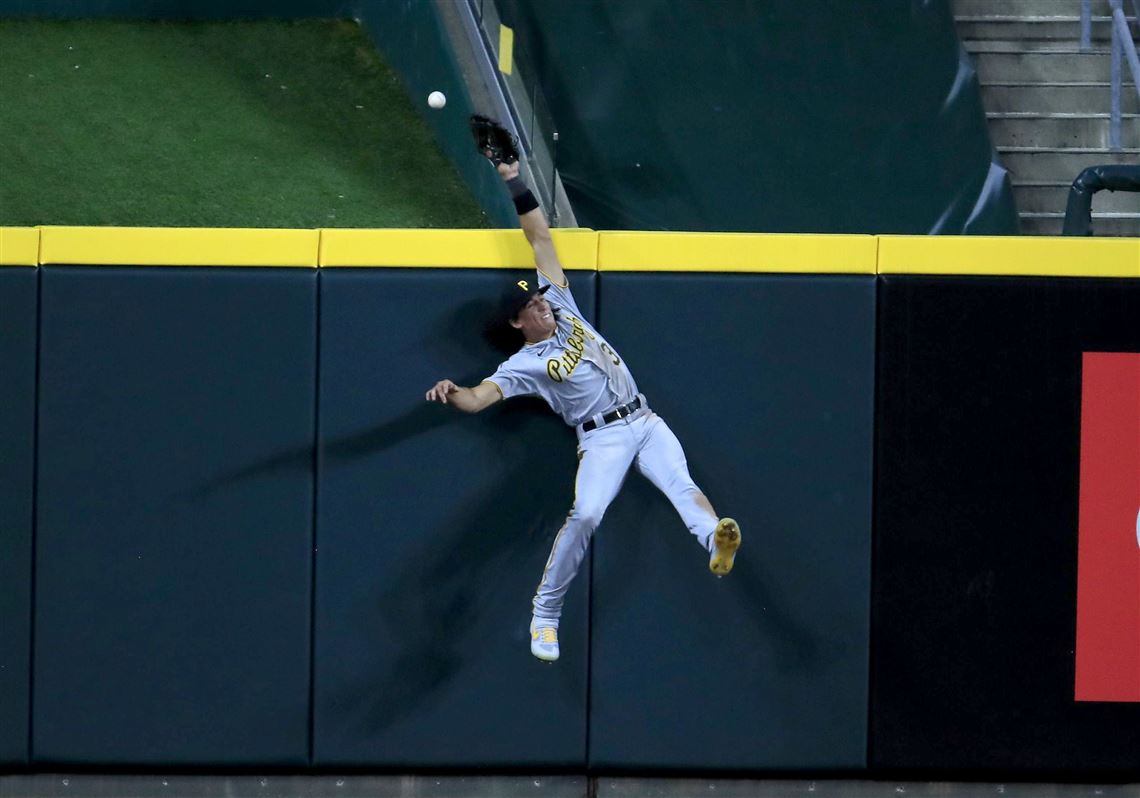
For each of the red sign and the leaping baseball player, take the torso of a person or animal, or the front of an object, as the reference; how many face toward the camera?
2

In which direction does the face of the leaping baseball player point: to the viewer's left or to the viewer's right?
to the viewer's right

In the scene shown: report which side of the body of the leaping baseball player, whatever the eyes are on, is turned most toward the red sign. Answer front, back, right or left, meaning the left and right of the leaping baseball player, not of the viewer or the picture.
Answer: left

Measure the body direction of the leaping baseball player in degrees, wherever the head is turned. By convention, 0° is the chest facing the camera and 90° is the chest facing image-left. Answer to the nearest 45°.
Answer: approximately 0°

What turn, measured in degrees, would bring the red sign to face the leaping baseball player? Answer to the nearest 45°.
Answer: approximately 45° to its right
